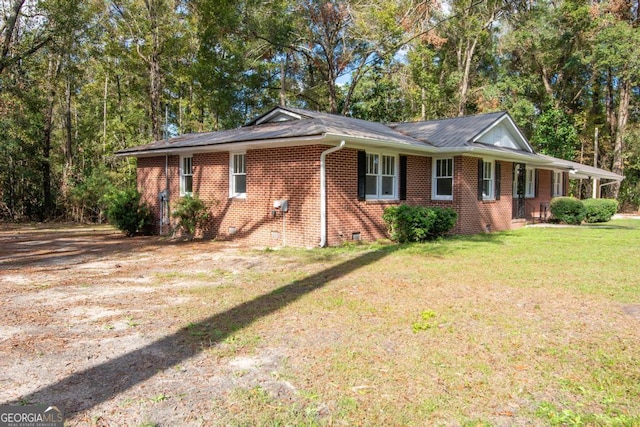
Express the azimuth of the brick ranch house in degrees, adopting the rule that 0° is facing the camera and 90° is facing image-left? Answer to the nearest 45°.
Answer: approximately 315°

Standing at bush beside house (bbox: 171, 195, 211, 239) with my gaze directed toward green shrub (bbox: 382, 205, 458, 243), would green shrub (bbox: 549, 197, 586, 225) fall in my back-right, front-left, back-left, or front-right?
front-left

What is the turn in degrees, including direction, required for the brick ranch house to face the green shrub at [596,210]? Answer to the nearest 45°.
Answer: approximately 90° to its left

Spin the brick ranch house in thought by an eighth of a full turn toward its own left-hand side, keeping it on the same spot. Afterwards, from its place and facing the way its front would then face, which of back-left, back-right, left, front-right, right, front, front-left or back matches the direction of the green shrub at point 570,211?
front-left

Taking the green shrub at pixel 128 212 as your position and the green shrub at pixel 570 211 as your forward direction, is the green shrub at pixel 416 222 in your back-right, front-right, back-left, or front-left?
front-right

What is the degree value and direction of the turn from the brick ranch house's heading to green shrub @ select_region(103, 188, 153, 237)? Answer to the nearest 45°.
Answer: approximately 135° to its right
